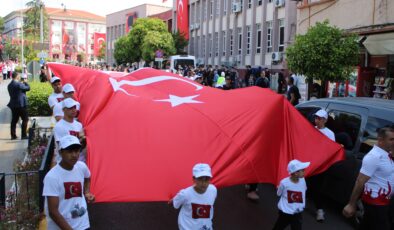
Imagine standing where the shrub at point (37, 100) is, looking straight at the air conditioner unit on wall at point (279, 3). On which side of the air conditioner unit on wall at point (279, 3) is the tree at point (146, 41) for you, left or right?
left

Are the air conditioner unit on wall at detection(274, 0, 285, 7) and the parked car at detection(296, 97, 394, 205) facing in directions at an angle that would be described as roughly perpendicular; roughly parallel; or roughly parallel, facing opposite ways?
roughly perpendicular

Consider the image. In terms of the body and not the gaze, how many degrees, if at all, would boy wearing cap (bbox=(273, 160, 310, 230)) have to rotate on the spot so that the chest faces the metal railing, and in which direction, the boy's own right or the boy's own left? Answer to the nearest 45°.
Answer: approximately 135° to the boy's own right

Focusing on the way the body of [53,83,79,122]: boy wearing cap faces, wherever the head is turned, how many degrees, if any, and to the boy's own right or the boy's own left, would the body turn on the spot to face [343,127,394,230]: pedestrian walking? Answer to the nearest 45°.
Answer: approximately 45° to the boy's own left

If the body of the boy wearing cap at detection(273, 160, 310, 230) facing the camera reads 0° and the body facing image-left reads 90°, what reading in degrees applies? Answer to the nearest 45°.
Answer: approximately 315°

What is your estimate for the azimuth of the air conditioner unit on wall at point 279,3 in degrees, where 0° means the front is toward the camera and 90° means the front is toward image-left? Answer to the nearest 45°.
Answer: approximately 45°

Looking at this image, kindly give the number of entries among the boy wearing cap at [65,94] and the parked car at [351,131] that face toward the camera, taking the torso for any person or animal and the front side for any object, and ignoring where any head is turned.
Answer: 1

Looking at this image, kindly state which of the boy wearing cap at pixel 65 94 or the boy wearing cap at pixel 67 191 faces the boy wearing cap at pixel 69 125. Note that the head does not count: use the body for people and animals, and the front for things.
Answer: the boy wearing cap at pixel 65 94

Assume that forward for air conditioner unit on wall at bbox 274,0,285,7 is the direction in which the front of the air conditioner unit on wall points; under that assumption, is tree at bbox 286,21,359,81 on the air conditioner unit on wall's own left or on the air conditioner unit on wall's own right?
on the air conditioner unit on wall's own left

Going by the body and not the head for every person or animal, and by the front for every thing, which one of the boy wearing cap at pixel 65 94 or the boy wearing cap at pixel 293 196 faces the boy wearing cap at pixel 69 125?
the boy wearing cap at pixel 65 94

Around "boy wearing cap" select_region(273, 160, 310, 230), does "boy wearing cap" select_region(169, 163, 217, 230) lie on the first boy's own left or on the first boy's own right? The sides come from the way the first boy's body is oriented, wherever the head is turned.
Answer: on the first boy's own right
